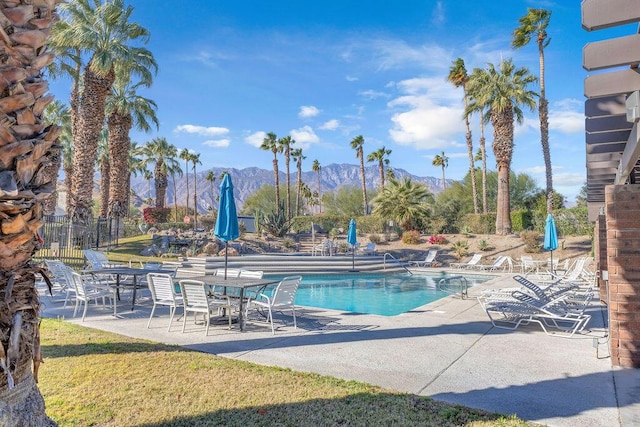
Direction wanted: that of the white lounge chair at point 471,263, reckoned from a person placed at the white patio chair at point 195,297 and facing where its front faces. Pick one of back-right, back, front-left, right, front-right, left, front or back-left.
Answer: front

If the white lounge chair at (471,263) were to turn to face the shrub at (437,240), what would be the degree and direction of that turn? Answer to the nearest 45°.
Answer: approximately 90° to its right

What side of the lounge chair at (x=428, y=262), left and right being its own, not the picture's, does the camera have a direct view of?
left

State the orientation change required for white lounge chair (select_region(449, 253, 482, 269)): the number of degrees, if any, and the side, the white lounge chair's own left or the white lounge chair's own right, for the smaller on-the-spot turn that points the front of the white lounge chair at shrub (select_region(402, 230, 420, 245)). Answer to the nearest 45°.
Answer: approximately 45° to the white lounge chair's own right

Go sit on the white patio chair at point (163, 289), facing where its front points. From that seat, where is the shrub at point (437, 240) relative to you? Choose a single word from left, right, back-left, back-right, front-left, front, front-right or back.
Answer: front

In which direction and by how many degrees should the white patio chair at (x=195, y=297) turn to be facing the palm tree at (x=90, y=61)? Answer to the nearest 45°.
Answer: approximately 45° to its left

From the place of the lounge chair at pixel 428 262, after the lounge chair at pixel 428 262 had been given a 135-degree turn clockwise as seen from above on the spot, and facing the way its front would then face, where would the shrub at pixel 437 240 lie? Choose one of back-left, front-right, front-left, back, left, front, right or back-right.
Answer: front-left

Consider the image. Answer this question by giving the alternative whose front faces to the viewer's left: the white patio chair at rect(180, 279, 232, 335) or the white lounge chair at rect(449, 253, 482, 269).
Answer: the white lounge chair

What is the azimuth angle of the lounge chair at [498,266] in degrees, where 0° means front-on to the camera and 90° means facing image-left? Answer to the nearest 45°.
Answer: approximately 90°

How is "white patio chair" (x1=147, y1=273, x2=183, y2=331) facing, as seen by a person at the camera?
facing away from the viewer and to the right of the viewer

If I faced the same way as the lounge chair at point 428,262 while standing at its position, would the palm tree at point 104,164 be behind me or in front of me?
in front

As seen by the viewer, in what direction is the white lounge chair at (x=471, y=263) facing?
to the viewer's left
